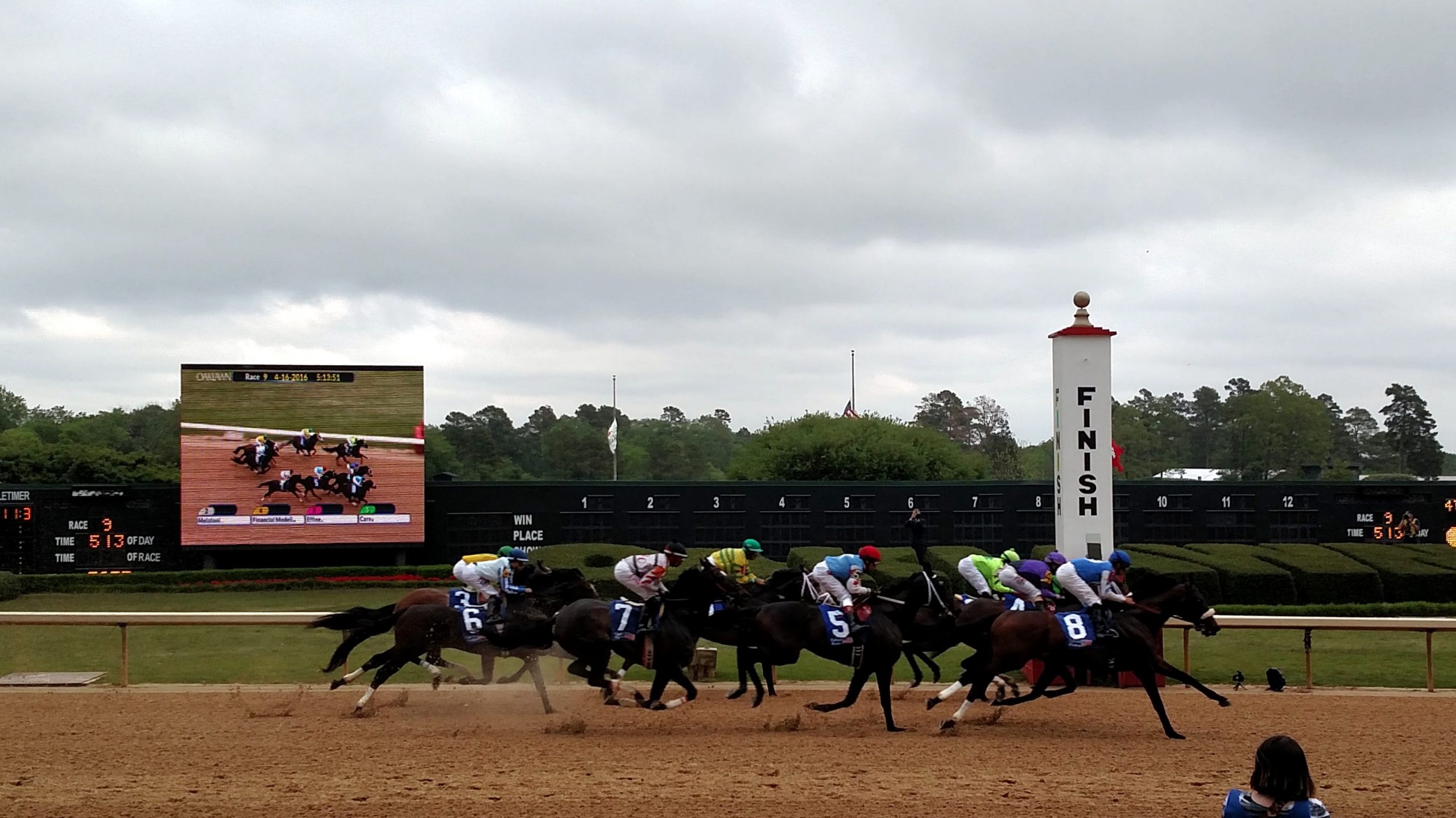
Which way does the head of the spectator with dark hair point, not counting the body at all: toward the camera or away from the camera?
away from the camera

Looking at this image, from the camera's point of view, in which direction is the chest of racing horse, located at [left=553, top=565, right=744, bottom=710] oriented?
to the viewer's right

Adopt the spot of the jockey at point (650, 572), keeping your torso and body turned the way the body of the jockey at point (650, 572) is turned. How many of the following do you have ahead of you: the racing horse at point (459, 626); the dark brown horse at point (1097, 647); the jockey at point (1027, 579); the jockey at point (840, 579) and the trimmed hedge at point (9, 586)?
3

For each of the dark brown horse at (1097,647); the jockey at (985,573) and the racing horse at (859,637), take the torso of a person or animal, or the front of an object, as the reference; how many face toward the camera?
0

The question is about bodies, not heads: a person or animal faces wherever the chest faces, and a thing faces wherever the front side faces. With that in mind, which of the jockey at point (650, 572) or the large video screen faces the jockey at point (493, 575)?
the large video screen

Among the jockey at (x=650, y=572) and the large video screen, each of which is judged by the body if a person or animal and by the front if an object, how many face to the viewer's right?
1

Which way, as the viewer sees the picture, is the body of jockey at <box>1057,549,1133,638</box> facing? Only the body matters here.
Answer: to the viewer's right

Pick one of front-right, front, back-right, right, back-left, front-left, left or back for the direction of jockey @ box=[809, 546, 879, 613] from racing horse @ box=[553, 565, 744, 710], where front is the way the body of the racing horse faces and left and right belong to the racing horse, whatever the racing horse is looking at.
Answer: front

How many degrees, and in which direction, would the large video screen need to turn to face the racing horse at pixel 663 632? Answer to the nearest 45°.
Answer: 0° — it already faces it

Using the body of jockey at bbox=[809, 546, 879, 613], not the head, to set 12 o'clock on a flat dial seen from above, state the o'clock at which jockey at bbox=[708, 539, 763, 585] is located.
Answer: jockey at bbox=[708, 539, 763, 585] is roughly at 8 o'clock from jockey at bbox=[809, 546, 879, 613].

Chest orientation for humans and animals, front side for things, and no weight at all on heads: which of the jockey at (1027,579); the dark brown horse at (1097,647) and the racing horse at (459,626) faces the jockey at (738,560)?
the racing horse

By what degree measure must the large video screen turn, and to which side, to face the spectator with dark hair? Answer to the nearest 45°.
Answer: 0° — it already faces them

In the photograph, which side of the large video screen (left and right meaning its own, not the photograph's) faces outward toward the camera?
front

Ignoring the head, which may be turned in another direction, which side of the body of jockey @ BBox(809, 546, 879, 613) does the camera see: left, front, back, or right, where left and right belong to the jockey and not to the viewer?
right

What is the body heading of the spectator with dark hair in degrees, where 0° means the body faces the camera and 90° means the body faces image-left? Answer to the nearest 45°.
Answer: approximately 180°

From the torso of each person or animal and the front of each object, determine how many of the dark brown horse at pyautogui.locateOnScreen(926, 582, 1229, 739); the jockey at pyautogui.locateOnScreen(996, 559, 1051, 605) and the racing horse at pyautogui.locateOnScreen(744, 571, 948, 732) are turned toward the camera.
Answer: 0

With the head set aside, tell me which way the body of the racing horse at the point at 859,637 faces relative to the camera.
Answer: to the viewer's right

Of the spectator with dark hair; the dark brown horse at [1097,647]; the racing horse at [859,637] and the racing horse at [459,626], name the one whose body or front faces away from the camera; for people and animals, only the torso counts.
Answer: the spectator with dark hair

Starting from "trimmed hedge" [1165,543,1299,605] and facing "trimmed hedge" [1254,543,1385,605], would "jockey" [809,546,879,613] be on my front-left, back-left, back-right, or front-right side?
back-right

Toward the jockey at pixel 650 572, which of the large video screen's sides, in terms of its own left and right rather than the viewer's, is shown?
front
